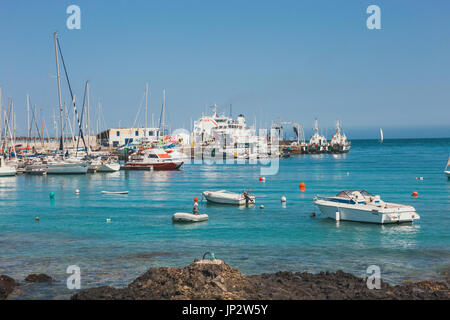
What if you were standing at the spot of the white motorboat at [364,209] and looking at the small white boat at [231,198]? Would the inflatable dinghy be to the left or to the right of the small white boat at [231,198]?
left

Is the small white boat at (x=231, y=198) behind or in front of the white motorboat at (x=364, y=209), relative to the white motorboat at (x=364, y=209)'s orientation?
in front

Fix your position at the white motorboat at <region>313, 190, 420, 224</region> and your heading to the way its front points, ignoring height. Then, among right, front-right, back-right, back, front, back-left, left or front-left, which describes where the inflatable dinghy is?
front-left

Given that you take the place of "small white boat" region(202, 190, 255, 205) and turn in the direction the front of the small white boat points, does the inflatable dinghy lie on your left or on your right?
on your left

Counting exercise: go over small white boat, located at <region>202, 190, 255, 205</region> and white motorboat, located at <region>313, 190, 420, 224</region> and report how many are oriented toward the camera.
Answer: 0

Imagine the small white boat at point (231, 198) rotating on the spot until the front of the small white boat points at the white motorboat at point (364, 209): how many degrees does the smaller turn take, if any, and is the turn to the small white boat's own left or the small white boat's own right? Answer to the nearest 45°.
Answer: approximately 135° to the small white boat's own left

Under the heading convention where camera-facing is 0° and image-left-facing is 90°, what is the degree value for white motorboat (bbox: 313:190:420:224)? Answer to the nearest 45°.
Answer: approximately 135°

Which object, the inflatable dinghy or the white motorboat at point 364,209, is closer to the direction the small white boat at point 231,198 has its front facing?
the inflatable dinghy

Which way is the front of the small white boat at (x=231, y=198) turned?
to the viewer's left
